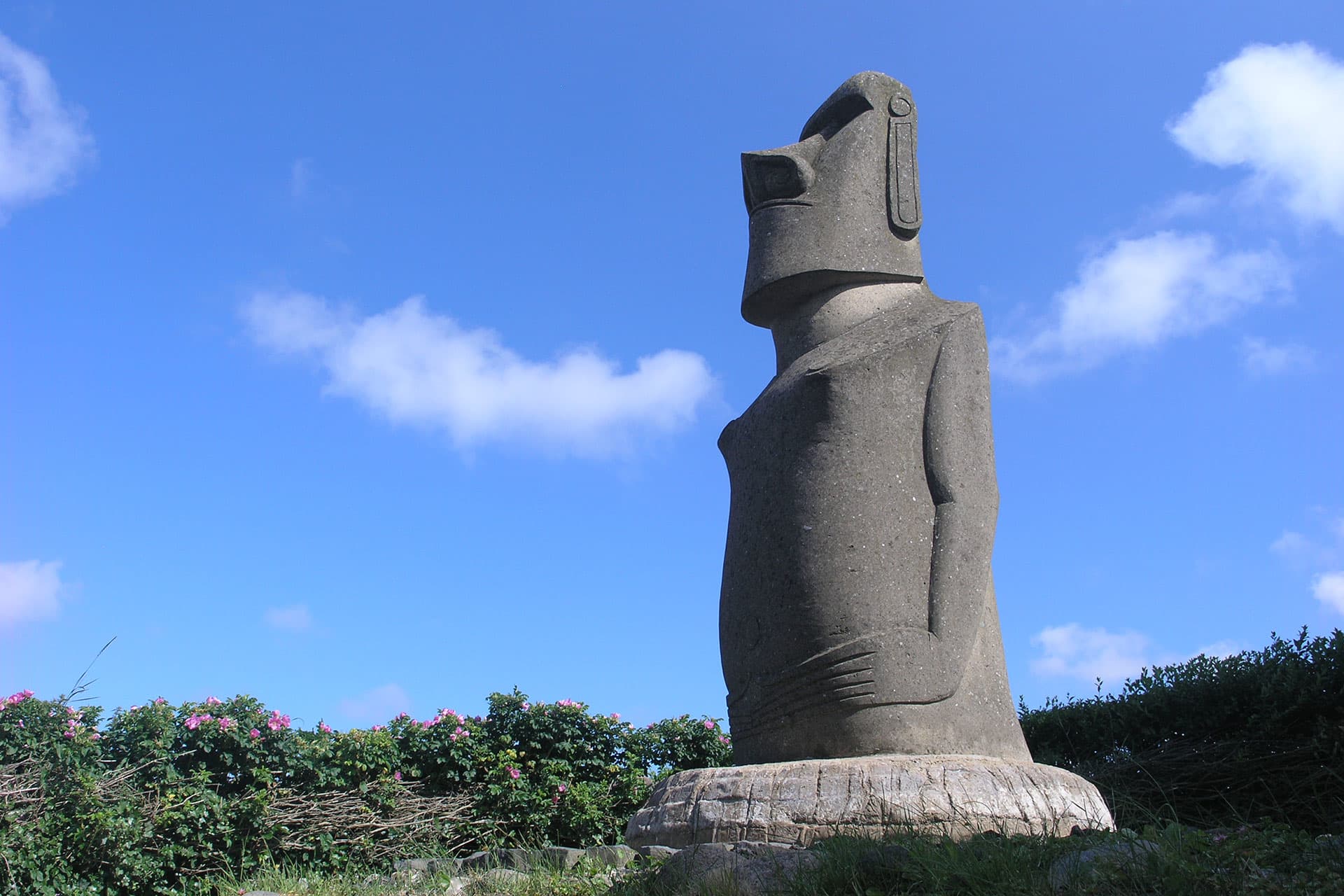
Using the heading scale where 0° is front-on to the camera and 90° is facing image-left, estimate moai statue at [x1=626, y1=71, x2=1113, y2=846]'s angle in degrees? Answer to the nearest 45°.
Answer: approximately 45°
